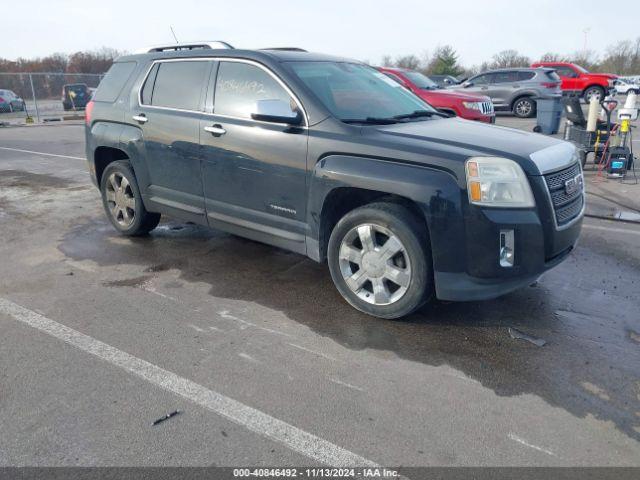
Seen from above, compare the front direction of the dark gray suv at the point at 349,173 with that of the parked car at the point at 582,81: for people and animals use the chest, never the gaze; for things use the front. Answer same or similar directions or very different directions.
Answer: same or similar directions

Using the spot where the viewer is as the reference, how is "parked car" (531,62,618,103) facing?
facing to the right of the viewer

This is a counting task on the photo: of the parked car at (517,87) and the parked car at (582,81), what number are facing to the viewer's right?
1

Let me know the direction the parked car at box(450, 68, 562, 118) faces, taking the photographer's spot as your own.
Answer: facing away from the viewer and to the left of the viewer

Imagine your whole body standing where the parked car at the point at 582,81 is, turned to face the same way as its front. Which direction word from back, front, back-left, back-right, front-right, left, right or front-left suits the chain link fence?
back

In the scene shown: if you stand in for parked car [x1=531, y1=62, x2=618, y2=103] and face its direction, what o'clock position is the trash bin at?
The trash bin is roughly at 3 o'clock from the parked car.

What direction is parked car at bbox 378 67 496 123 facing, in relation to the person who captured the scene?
facing the viewer and to the right of the viewer

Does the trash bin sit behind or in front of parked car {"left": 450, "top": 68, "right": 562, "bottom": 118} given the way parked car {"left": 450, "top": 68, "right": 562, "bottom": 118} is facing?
behind

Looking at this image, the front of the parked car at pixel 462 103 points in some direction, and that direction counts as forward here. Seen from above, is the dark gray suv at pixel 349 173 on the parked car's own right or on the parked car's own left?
on the parked car's own right

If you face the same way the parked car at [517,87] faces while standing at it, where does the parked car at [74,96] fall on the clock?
the parked car at [74,96] is roughly at 11 o'clock from the parked car at [517,87].

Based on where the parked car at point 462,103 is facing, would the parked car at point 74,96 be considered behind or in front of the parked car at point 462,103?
behind

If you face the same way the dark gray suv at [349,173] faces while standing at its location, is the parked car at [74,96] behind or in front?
behind
